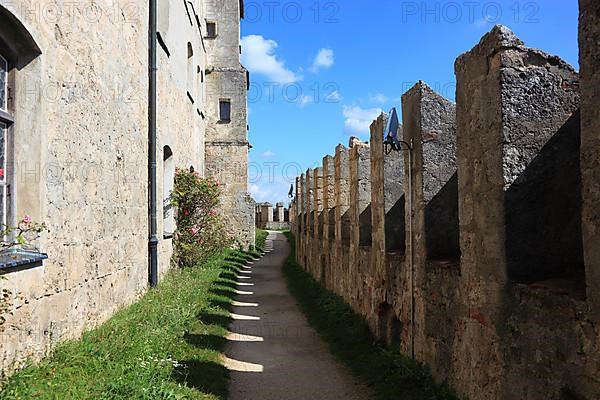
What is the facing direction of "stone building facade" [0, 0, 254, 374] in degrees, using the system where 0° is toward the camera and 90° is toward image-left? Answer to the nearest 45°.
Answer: approximately 270°

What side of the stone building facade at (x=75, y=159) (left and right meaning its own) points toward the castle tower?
left
